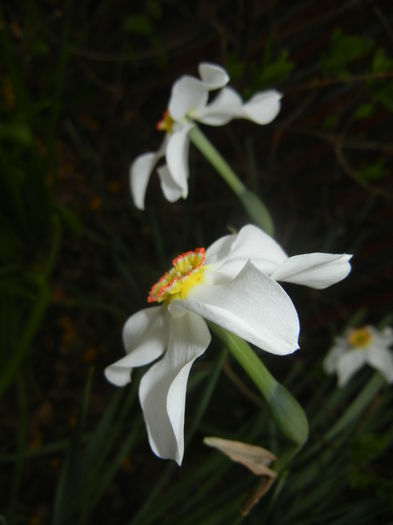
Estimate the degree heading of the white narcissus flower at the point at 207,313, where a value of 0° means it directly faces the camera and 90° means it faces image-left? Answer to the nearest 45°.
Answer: approximately 90°
